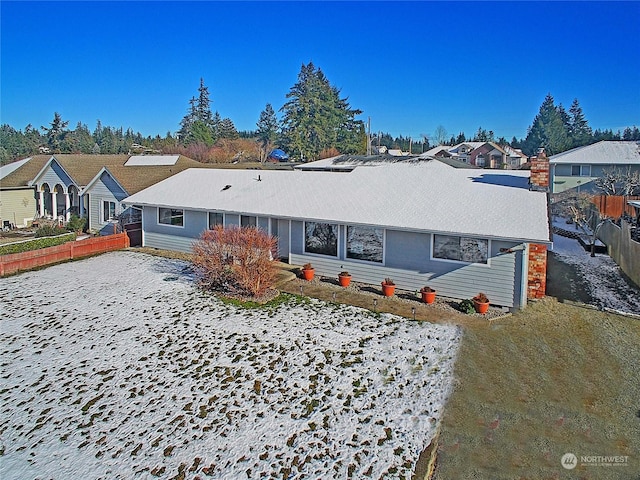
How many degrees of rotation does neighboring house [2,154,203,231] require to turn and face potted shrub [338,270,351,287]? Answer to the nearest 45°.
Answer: approximately 45° to its left

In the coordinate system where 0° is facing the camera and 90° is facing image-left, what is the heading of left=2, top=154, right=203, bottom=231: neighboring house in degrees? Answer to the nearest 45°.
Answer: approximately 0°

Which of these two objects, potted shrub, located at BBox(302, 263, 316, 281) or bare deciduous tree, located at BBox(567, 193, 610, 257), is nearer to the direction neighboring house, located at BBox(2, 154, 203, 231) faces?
the potted shrub

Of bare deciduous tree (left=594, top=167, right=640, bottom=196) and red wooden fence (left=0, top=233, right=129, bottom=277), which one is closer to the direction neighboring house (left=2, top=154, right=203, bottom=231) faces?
the red wooden fence

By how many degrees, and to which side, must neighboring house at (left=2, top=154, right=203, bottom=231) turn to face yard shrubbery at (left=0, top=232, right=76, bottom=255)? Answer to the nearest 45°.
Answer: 0° — it already faces it

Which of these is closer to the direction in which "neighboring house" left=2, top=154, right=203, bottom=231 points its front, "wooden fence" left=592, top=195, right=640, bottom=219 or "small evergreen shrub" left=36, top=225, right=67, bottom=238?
the small evergreen shrub

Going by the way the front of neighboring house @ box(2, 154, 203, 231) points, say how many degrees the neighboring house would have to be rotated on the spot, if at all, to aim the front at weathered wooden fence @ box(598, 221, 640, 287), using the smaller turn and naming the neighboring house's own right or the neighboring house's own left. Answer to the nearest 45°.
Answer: approximately 45° to the neighboring house's own left

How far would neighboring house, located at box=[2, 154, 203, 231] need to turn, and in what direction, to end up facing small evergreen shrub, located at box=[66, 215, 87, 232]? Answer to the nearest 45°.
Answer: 0° — it already faces it

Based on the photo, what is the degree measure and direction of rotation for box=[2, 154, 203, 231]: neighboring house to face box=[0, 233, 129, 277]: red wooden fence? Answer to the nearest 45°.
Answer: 0° — it already faces it

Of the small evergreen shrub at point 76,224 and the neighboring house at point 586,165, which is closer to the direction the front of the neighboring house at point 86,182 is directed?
the small evergreen shrub

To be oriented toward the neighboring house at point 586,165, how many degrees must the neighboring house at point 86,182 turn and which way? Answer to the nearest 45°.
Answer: approximately 90° to its left

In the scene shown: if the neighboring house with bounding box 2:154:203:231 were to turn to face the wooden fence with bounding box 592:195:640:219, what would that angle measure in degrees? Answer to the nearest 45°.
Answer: approximately 45° to its left
